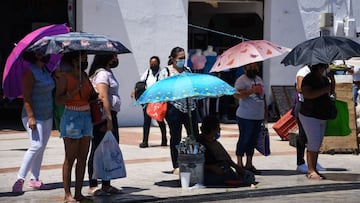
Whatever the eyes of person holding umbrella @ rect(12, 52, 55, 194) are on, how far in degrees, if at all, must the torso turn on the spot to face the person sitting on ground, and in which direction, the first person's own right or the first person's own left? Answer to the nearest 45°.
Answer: approximately 45° to the first person's own left

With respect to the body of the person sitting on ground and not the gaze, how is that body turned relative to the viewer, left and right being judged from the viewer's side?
facing to the right of the viewer

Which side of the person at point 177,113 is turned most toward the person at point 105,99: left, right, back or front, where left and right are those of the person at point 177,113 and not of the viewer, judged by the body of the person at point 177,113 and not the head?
right

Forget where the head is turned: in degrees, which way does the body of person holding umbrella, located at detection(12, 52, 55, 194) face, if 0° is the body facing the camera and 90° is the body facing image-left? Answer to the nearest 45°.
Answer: approximately 315°
